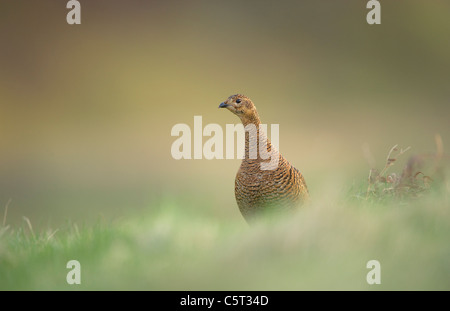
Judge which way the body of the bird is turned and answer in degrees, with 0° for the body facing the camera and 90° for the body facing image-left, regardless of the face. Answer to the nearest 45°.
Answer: approximately 45°
